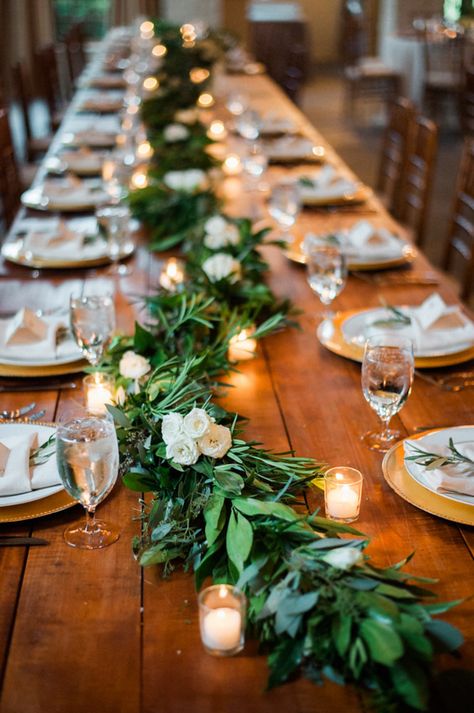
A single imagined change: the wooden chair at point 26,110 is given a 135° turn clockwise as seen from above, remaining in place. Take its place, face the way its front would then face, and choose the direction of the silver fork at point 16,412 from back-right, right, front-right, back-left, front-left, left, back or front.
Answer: front-left

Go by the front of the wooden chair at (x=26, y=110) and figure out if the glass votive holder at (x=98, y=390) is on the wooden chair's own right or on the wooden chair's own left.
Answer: on the wooden chair's own right

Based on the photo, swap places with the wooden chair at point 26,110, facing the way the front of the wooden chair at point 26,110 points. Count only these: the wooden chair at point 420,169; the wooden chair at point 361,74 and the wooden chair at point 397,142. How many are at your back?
0

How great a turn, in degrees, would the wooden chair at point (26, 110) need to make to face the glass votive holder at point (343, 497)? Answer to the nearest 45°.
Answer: approximately 90° to its right

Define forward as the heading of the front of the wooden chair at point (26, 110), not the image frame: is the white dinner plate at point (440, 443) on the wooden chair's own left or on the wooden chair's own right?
on the wooden chair's own right

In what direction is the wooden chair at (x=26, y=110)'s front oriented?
to the viewer's right

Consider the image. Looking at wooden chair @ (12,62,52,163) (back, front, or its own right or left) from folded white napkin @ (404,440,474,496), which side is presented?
right

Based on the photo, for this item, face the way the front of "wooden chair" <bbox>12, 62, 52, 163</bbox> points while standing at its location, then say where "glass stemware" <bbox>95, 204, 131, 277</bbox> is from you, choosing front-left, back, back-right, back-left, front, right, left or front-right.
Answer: right

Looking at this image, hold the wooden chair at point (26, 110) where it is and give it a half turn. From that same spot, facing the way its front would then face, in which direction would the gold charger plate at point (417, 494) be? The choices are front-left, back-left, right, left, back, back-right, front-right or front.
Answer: left

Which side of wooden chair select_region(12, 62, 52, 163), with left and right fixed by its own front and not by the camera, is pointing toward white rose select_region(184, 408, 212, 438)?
right

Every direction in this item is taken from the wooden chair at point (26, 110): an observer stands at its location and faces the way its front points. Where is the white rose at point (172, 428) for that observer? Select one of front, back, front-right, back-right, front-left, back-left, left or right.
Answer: right

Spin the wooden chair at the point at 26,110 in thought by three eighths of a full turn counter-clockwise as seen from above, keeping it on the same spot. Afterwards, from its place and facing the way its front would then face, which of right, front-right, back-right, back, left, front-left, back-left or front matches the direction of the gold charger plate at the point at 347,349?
back-left

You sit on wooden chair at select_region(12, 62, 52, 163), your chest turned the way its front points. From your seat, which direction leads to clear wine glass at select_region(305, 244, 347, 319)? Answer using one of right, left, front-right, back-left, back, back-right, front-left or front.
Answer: right

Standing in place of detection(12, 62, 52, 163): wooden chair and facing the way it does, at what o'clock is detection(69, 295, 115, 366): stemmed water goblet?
The stemmed water goblet is roughly at 3 o'clock from the wooden chair.

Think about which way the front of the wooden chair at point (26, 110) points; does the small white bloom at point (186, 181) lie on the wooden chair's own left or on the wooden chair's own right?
on the wooden chair's own right
